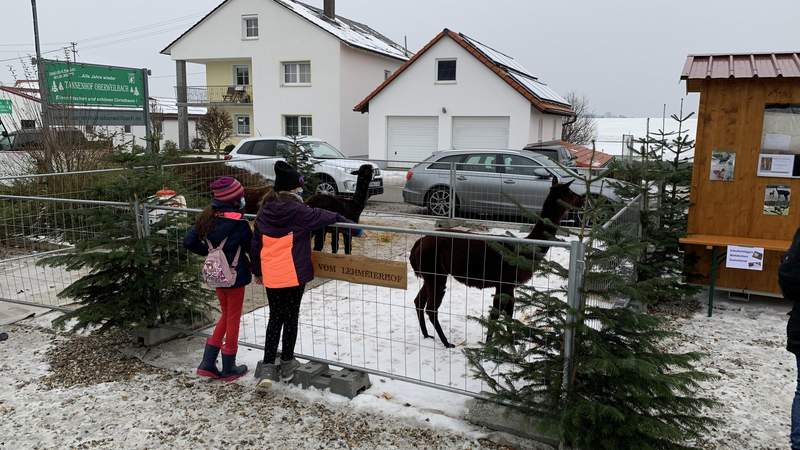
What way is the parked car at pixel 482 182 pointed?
to the viewer's right

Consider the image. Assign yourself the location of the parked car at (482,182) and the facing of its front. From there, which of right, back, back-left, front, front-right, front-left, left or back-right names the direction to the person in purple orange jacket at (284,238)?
right

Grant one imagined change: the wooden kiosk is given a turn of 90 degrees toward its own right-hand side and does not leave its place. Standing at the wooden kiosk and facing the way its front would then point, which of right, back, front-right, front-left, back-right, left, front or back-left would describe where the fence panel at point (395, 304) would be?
front-left

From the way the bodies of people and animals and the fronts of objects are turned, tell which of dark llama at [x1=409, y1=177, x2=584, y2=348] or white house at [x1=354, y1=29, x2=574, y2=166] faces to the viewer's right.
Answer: the dark llama

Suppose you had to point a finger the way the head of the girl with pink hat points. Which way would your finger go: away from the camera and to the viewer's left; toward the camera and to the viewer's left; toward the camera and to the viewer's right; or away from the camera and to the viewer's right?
away from the camera and to the viewer's right

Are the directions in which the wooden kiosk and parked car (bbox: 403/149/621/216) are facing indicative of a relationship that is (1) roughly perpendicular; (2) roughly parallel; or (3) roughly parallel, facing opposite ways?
roughly perpendicular

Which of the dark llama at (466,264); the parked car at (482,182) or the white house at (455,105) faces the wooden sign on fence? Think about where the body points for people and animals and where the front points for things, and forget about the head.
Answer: the white house

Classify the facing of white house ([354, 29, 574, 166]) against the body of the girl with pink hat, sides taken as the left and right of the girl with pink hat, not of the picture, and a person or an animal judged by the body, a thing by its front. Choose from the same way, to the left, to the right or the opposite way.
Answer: the opposite way

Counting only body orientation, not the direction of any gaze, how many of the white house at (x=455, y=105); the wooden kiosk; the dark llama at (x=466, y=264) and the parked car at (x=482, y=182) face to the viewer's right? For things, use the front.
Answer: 2

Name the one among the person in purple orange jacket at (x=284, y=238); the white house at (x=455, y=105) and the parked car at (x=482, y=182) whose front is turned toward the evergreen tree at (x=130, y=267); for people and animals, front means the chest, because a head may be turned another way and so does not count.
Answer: the white house

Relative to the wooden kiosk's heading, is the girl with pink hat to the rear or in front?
in front

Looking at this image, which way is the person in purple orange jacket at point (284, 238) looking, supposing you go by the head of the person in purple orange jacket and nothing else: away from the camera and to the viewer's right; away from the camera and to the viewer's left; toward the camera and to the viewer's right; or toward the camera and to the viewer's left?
away from the camera and to the viewer's right

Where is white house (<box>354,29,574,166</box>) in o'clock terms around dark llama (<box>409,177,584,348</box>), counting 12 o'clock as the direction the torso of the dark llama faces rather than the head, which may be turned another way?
The white house is roughly at 9 o'clock from the dark llama.

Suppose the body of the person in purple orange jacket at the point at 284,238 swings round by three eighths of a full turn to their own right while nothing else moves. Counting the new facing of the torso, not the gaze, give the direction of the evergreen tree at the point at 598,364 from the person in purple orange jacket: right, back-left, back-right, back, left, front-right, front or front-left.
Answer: front-left

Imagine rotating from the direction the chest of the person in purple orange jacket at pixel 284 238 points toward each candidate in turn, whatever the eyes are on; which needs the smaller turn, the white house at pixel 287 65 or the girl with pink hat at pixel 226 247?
the white house

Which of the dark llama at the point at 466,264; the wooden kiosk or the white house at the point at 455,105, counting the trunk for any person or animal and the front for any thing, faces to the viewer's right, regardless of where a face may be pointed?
the dark llama
